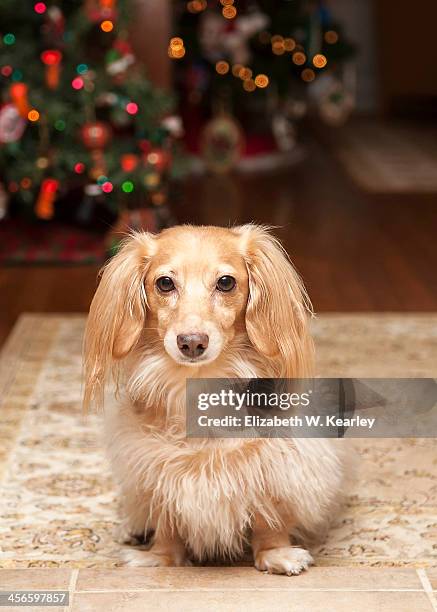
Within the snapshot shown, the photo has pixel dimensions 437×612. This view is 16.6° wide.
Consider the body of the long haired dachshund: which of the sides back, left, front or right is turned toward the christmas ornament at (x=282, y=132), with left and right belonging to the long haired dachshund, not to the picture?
back

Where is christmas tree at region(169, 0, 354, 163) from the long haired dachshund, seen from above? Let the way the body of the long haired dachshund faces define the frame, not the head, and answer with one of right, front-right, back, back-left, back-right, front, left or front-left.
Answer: back

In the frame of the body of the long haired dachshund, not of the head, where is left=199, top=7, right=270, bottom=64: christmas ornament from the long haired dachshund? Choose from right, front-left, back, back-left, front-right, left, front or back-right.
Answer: back

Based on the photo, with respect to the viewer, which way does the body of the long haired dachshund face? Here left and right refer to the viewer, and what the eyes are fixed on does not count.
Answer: facing the viewer

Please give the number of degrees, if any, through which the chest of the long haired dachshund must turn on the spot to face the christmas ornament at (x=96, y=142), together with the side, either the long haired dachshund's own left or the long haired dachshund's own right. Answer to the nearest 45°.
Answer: approximately 180°

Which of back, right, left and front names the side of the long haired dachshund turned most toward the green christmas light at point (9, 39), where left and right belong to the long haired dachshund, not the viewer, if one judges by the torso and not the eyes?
back

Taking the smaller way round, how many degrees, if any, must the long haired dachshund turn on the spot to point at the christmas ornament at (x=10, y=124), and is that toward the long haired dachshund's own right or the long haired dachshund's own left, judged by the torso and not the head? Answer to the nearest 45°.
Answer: approximately 180°

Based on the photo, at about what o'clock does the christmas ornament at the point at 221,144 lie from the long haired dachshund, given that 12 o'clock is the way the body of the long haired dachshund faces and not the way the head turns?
The christmas ornament is roughly at 6 o'clock from the long haired dachshund.

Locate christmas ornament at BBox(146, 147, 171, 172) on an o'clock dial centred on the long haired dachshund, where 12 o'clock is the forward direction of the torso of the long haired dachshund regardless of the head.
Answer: The christmas ornament is roughly at 6 o'clock from the long haired dachshund.

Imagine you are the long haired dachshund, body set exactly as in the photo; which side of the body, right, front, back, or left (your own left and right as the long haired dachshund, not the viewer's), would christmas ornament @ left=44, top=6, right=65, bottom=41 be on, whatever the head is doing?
back

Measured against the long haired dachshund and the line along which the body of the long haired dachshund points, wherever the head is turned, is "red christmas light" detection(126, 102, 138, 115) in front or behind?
behind

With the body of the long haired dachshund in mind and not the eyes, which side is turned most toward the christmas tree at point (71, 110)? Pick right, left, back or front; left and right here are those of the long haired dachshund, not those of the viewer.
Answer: back

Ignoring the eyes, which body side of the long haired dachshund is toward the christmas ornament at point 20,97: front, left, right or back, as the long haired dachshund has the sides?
back

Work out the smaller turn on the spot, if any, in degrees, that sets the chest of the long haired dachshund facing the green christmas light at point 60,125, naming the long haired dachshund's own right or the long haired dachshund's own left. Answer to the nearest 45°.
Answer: approximately 180°
